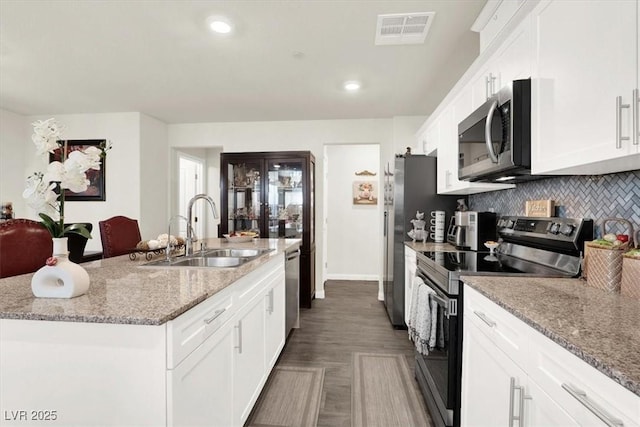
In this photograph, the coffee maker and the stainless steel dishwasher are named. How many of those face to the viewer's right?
1

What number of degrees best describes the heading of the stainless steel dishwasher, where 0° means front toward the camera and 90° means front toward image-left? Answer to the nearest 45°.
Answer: approximately 270°

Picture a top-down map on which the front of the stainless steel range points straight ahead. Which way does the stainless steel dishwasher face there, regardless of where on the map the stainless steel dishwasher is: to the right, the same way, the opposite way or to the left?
the opposite way

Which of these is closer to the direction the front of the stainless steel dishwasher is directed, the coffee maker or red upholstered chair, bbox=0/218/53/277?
the coffee maker

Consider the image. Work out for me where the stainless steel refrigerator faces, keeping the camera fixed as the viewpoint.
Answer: facing to the left of the viewer

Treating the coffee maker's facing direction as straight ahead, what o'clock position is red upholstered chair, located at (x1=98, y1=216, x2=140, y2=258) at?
The red upholstered chair is roughly at 1 o'clock from the coffee maker.

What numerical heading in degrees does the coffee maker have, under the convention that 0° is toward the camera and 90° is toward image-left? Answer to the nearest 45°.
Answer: approximately 45°

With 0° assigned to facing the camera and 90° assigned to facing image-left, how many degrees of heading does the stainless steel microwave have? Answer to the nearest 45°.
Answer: approximately 45°
